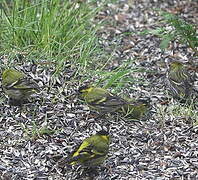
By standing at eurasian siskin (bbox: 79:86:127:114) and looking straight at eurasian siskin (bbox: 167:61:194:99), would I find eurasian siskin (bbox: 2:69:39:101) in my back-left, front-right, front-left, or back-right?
back-left

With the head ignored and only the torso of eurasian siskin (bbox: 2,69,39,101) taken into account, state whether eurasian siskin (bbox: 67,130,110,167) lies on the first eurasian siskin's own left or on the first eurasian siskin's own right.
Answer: on the first eurasian siskin's own left

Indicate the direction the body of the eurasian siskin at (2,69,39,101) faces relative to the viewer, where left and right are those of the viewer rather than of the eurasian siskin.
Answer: facing to the left of the viewer

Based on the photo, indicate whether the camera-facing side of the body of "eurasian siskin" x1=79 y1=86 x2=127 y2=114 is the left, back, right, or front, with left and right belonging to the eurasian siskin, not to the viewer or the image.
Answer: left

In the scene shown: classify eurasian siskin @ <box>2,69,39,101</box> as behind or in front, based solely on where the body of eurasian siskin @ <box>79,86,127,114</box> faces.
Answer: in front

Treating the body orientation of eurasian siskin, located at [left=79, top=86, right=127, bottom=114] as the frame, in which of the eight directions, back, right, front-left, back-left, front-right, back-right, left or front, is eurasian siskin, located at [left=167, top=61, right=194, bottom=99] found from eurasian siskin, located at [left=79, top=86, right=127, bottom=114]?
back-right

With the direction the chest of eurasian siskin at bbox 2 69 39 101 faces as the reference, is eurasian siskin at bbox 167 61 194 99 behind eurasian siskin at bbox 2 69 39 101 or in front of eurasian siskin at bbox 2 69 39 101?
behind

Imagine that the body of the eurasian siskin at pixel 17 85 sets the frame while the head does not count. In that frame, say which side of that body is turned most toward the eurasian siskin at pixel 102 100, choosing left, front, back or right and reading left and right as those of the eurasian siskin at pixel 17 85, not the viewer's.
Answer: back

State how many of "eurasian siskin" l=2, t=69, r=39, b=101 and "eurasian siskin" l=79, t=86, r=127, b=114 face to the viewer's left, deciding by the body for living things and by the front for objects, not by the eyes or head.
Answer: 2
